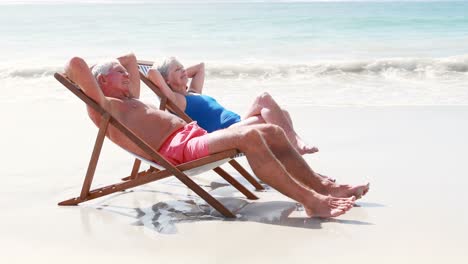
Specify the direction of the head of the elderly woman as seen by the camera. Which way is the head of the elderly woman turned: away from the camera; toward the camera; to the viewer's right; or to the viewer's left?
to the viewer's right

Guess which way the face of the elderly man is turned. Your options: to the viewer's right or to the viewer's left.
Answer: to the viewer's right

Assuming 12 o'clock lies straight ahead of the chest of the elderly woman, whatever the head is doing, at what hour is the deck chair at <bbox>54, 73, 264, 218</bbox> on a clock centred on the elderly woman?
The deck chair is roughly at 3 o'clock from the elderly woman.

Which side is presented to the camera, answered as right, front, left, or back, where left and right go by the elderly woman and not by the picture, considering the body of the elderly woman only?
right

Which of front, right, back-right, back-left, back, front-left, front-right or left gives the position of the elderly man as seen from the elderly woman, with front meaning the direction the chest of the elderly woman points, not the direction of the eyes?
right
